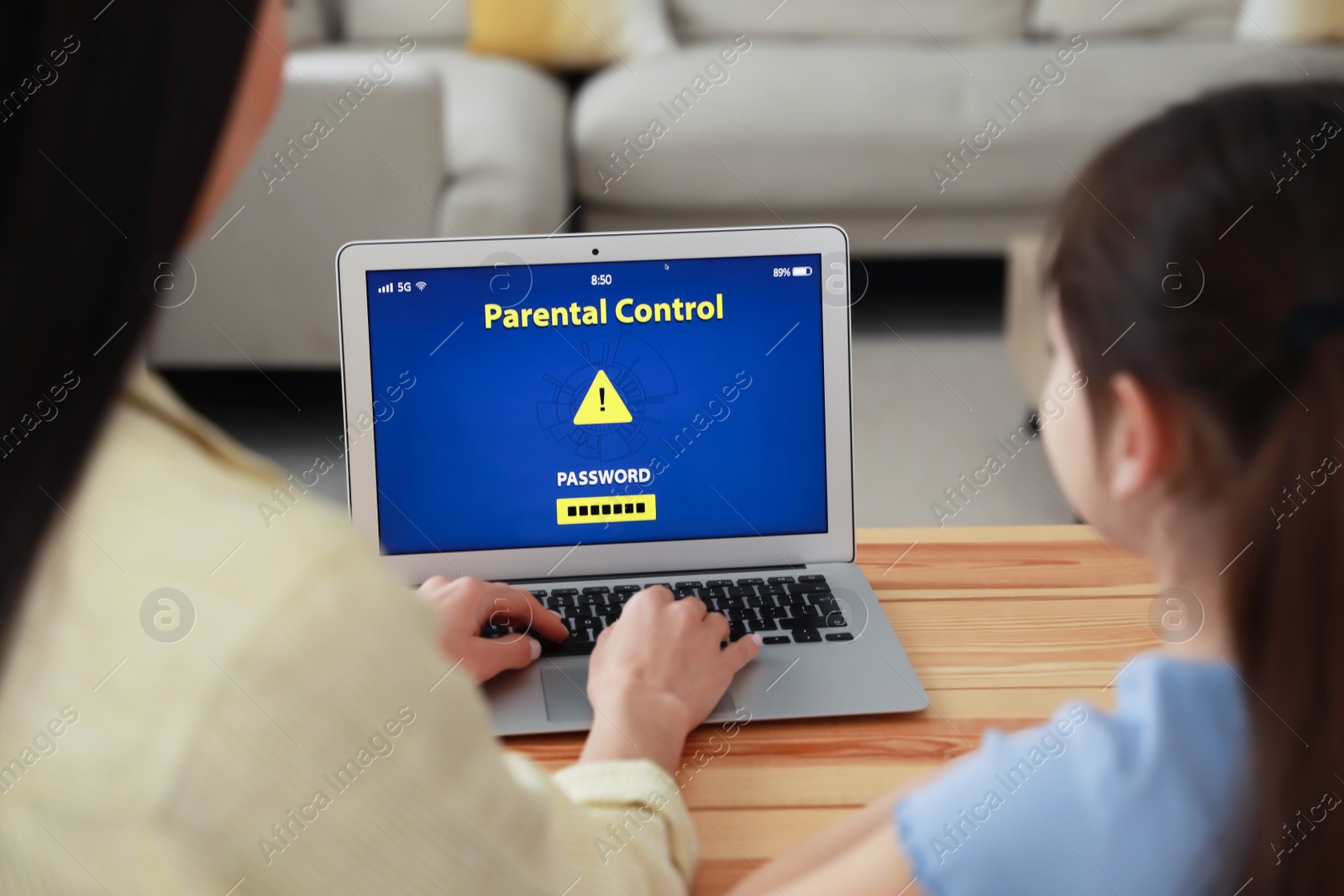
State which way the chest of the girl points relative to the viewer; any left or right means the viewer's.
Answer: facing away from the viewer and to the left of the viewer

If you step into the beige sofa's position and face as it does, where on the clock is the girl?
The girl is roughly at 12 o'clock from the beige sofa.

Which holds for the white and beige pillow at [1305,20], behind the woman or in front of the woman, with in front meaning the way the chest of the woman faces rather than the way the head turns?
in front

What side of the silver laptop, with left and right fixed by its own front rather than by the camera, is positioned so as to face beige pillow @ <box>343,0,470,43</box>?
back

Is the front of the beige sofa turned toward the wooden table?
yes

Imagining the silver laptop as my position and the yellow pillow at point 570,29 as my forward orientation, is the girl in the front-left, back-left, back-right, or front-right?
back-right

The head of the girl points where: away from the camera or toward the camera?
away from the camera

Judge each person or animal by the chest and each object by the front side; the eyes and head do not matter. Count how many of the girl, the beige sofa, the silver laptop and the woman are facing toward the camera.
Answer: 2

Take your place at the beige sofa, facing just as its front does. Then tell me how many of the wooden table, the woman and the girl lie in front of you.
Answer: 3

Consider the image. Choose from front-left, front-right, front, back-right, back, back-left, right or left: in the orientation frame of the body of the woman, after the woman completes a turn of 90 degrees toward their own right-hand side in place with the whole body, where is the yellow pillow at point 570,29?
back-left

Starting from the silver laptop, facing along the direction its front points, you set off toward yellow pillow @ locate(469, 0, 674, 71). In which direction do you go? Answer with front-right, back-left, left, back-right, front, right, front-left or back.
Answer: back

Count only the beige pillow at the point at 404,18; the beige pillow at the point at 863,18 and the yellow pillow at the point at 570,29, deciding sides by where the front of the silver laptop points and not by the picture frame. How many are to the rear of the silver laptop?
3

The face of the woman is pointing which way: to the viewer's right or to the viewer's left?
to the viewer's right
